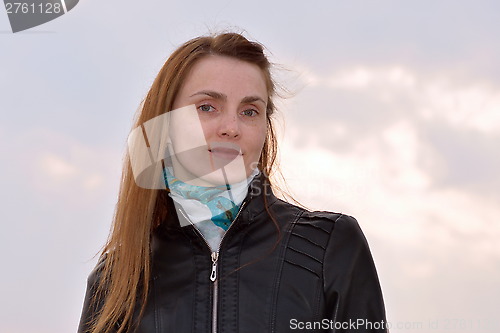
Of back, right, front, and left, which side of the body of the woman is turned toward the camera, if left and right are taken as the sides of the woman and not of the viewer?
front
